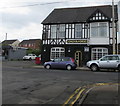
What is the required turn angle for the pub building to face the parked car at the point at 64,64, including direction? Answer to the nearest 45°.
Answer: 0° — it already faces it

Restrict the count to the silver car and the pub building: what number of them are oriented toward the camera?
1

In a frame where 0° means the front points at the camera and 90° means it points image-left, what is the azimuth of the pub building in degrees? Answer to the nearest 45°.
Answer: approximately 0°

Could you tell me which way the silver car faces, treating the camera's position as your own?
facing to the left of the viewer

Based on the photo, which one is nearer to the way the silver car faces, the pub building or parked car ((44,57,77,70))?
the parked car

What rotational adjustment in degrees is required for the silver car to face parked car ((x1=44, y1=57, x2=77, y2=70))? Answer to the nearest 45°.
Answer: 0° — it already faces it

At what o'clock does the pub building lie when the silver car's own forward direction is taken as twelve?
The pub building is roughly at 2 o'clock from the silver car.

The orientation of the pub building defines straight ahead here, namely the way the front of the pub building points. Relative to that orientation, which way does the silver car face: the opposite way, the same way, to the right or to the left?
to the right
